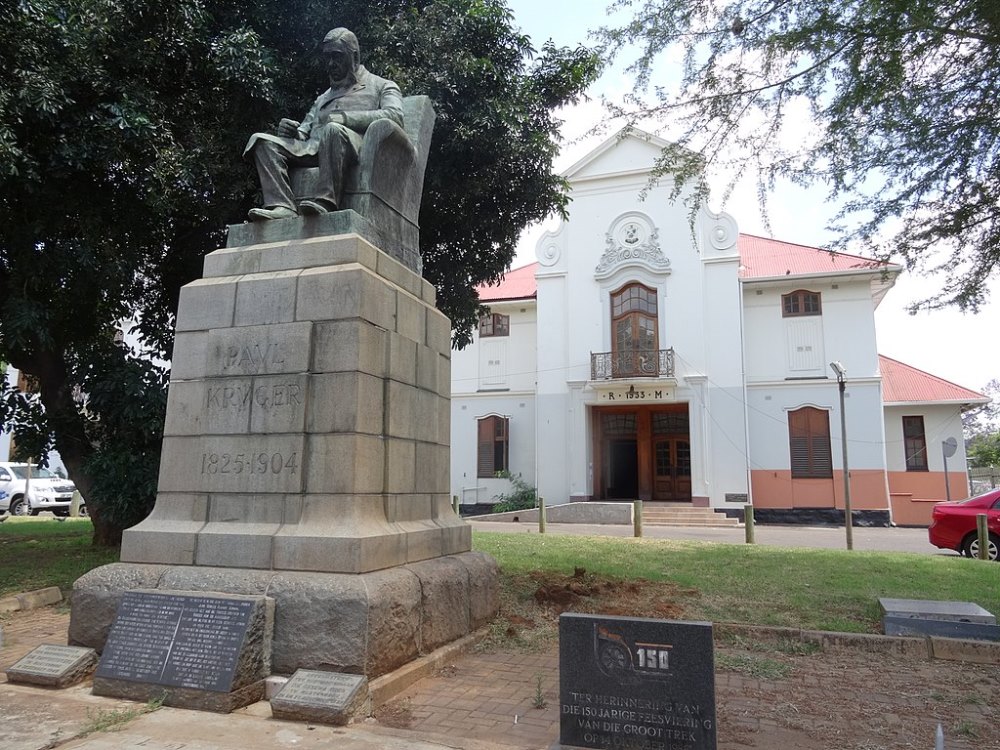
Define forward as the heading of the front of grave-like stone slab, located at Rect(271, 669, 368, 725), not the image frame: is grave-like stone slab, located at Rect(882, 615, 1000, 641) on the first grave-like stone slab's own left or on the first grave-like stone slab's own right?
on the first grave-like stone slab's own left

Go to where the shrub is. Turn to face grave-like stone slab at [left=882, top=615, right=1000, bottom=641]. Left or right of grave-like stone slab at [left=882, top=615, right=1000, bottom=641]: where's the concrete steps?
left

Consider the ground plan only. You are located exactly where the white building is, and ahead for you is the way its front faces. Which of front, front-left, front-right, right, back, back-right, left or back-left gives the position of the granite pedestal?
front

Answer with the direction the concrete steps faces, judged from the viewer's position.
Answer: facing the viewer

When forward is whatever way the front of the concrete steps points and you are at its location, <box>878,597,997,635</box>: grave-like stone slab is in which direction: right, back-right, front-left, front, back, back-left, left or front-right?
front

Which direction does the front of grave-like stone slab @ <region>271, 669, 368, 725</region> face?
toward the camera

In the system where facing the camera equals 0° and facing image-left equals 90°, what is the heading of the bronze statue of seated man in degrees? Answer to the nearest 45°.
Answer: approximately 45°

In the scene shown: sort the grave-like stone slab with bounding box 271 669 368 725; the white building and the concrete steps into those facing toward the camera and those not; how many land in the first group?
3

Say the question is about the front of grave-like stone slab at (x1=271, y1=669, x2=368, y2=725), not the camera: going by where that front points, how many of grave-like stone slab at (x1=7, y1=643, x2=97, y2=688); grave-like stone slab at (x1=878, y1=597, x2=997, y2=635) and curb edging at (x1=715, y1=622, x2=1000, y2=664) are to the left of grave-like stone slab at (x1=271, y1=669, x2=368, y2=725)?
2

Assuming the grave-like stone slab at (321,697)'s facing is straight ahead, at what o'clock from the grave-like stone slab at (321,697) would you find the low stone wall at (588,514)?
The low stone wall is roughly at 7 o'clock from the grave-like stone slab.

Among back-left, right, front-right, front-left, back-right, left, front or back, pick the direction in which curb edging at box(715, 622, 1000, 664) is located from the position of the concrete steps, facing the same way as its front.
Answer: front

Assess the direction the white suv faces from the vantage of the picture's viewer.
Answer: facing the viewer and to the right of the viewer

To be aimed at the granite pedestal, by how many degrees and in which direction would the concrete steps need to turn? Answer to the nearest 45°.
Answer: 0° — it already faces it

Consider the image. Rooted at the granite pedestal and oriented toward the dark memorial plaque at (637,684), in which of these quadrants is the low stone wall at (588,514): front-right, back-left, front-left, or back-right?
back-left

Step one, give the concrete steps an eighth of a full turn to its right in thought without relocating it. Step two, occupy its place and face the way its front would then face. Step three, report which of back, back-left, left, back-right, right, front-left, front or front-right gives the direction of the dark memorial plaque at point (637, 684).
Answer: front-left

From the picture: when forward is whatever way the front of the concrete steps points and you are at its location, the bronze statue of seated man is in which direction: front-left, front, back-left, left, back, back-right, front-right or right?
front

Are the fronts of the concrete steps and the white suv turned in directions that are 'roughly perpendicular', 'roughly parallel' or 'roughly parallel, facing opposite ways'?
roughly perpendicular
